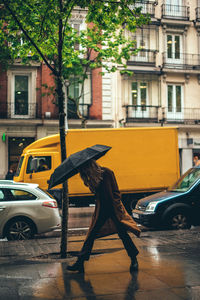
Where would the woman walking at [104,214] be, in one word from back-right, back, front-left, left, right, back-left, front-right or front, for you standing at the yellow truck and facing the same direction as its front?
left

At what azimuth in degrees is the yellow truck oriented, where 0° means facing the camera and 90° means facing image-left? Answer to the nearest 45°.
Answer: approximately 90°

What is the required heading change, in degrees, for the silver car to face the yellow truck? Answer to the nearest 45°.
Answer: approximately 135° to its right

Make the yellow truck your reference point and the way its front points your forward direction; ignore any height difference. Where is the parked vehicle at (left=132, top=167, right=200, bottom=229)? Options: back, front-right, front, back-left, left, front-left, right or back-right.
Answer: left

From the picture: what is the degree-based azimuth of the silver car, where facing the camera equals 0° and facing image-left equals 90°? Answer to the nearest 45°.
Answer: approximately 90°

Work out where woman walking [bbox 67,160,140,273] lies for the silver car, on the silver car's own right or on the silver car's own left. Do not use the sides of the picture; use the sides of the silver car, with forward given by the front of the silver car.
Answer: on the silver car's own left

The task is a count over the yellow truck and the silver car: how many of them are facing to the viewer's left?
2
